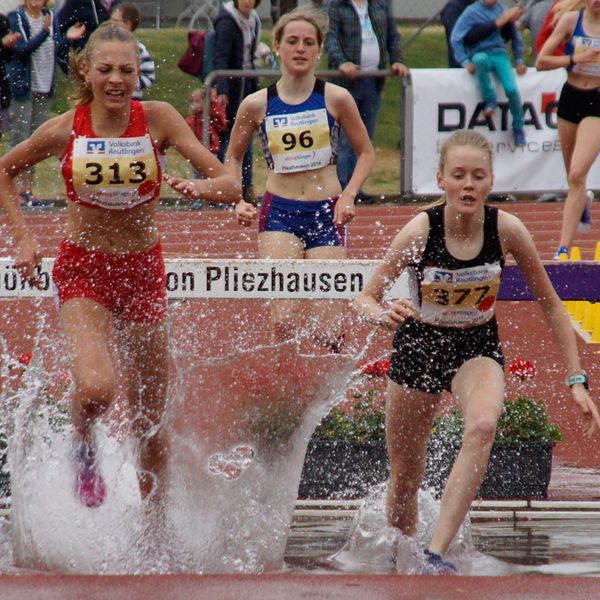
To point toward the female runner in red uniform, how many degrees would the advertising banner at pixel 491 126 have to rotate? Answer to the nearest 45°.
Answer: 0° — it already faces them

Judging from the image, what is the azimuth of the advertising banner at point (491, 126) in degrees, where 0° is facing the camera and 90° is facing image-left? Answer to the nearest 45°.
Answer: approximately 0°

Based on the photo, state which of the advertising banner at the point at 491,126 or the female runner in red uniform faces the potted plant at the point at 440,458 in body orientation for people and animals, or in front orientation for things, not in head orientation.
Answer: the advertising banner

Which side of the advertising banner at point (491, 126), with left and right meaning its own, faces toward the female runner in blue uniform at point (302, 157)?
front

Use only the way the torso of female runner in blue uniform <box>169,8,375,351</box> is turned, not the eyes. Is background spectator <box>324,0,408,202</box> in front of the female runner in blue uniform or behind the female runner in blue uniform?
behind

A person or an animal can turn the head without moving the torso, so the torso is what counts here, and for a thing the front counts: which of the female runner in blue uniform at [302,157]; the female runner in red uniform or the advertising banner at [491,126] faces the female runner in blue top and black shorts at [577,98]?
the advertising banner

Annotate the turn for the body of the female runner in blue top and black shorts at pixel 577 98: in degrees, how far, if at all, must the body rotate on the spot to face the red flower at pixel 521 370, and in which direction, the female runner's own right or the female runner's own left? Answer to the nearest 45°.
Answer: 0° — they already face it

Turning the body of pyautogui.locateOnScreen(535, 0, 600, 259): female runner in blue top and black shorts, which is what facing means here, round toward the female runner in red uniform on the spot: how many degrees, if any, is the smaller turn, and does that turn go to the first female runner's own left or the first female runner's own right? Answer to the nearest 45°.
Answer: approximately 45° to the first female runner's own right

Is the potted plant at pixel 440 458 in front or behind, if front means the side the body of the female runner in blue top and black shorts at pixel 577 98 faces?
in front
